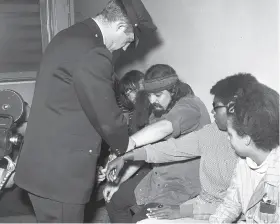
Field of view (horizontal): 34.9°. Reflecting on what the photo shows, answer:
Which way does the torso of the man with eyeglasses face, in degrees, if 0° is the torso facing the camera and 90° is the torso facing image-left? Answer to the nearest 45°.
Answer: approximately 90°

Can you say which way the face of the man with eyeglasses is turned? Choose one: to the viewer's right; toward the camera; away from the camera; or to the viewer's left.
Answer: to the viewer's left

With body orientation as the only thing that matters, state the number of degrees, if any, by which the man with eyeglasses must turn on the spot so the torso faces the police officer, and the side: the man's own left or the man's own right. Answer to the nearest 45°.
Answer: approximately 45° to the man's own left

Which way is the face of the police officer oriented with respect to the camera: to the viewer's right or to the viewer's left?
to the viewer's right
